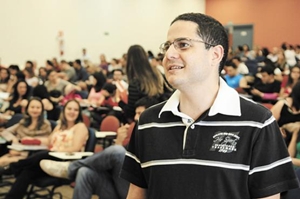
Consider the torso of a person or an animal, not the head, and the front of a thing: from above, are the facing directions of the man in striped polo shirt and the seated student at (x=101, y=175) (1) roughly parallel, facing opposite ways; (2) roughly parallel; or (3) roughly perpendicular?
roughly parallel

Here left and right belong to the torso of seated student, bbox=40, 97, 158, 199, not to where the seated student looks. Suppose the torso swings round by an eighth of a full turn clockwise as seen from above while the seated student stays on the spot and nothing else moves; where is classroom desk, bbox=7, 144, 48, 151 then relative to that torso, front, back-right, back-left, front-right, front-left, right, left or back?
front-right

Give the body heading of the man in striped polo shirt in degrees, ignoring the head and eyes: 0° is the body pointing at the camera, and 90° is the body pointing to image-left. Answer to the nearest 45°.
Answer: approximately 45°

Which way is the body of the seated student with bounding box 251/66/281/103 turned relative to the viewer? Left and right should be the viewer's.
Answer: facing the viewer and to the left of the viewer

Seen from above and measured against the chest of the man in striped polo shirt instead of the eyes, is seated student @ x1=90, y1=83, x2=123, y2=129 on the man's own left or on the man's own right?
on the man's own right

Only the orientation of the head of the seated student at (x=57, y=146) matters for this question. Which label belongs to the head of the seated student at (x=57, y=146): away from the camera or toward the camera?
toward the camera

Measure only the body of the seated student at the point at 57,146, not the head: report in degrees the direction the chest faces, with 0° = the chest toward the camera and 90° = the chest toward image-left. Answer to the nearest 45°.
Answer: approximately 45°

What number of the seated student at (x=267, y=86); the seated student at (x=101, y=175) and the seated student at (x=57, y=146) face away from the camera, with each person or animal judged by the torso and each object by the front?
0

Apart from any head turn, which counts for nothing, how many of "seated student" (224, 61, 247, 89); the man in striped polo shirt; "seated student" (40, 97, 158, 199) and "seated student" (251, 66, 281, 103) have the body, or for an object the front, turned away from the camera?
0

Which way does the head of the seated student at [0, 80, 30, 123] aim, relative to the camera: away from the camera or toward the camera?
toward the camera

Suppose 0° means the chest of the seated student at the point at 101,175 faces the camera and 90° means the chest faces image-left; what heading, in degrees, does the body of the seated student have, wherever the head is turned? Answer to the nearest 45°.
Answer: approximately 45°

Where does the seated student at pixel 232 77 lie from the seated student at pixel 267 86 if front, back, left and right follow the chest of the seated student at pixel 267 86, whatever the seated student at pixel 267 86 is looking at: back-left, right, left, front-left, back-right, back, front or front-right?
right
